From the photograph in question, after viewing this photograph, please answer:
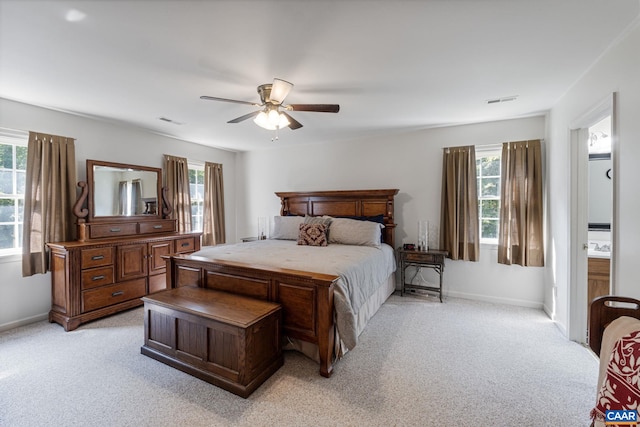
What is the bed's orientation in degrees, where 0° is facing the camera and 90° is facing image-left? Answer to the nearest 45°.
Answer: approximately 45°

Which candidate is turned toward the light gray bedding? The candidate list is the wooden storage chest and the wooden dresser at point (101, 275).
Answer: the wooden dresser

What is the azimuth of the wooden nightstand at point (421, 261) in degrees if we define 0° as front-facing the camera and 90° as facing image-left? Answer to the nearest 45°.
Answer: approximately 45°

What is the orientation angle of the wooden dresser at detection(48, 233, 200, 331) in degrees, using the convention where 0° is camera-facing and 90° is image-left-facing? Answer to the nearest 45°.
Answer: approximately 315°

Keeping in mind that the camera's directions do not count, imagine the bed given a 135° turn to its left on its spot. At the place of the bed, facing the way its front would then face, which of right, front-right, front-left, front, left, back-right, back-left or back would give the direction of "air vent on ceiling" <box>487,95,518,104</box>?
front

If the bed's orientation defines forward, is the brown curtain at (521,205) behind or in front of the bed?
behind

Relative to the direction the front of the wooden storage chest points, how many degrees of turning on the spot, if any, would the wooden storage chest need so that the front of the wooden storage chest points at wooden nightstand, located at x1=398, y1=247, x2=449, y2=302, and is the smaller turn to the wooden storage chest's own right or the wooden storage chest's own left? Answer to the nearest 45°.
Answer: approximately 135° to the wooden storage chest's own left

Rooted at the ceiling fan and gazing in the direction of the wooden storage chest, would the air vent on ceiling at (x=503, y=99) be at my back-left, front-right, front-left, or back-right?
back-left

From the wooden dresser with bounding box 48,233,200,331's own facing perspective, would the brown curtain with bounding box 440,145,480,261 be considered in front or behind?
in front

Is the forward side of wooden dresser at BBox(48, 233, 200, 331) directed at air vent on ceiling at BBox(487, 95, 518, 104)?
yes

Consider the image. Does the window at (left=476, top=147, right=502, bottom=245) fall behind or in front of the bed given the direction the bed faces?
behind

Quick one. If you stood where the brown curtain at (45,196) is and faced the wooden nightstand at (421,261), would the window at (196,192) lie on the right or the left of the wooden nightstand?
left

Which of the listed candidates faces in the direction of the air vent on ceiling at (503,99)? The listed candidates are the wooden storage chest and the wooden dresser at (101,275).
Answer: the wooden dresser

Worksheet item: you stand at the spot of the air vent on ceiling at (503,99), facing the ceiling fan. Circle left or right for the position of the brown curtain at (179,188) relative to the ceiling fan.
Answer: right

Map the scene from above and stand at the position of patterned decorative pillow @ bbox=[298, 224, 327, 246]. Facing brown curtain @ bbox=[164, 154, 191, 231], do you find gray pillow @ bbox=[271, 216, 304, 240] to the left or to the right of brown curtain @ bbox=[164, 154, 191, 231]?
right

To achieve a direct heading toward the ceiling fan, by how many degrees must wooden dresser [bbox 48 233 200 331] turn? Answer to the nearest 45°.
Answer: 0° — it already faces it
